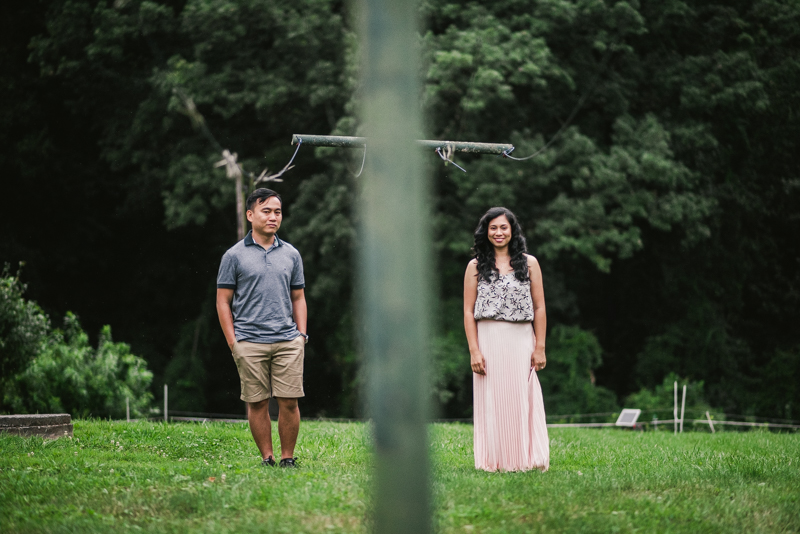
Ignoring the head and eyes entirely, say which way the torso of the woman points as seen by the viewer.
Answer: toward the camera

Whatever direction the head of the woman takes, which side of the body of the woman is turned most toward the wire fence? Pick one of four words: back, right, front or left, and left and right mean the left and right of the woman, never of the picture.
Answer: back

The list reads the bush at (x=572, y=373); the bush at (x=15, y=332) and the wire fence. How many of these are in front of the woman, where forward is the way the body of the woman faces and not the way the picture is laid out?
0

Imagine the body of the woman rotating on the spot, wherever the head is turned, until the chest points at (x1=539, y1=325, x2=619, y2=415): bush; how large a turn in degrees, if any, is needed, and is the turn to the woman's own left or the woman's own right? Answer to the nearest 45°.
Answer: approximately 180°

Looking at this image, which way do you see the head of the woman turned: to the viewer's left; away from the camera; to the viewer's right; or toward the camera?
toward the camera

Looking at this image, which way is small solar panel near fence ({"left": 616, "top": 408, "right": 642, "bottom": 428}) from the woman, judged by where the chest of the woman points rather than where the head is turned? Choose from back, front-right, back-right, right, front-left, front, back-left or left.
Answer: back

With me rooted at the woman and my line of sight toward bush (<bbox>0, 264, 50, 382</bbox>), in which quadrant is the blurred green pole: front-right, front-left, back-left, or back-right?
back-left

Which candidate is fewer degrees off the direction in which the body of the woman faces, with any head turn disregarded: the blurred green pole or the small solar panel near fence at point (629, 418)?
the blurred green pole

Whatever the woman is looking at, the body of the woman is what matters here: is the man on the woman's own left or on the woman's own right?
on the woman's own right

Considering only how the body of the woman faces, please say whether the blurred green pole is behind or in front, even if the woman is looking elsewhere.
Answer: in front

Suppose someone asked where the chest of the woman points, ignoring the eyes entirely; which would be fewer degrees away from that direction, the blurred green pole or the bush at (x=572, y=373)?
the blurred green pole

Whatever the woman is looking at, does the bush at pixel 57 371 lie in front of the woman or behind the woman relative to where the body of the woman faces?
behind

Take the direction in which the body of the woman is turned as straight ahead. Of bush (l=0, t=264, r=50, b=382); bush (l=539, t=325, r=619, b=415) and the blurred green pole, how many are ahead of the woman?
1
